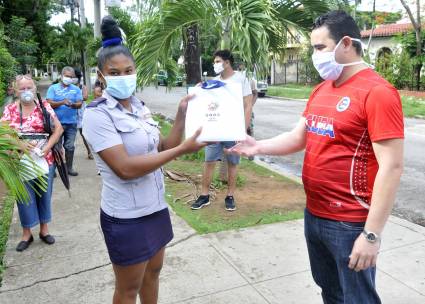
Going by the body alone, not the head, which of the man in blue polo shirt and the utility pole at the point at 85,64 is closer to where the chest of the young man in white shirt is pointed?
the man in blue polo shirt

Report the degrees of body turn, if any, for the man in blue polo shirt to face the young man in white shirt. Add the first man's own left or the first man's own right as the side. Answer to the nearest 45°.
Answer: approximately 45° to the first man's own left

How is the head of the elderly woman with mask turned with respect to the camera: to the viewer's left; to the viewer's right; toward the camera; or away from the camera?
toward the camera

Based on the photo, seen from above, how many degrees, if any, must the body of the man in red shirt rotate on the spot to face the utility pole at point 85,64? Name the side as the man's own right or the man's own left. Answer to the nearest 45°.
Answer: approximately 90° to the man's own right

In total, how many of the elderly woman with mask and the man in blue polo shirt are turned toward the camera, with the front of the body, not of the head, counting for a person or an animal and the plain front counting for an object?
2

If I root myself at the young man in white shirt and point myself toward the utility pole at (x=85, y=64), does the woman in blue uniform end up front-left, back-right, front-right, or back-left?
back-left

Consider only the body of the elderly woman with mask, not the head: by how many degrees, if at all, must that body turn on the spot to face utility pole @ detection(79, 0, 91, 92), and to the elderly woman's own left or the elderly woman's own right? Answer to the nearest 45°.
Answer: approximately 180°

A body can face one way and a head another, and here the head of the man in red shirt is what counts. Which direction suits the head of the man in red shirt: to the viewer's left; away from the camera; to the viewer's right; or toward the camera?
to the viewer's left

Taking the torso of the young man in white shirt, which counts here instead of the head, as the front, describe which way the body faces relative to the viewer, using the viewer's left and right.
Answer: facing the viewer and to the left of the viewer

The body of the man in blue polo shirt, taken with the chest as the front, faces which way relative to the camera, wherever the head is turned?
toward the camera

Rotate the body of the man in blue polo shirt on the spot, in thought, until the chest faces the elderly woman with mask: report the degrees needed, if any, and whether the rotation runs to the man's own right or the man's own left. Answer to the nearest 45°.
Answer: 0° — they already face them

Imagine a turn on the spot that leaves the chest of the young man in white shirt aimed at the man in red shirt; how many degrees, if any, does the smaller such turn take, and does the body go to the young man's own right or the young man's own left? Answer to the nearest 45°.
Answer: approximately 45° to the young man's own left

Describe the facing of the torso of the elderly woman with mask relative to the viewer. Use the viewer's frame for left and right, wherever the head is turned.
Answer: facing the viewer
